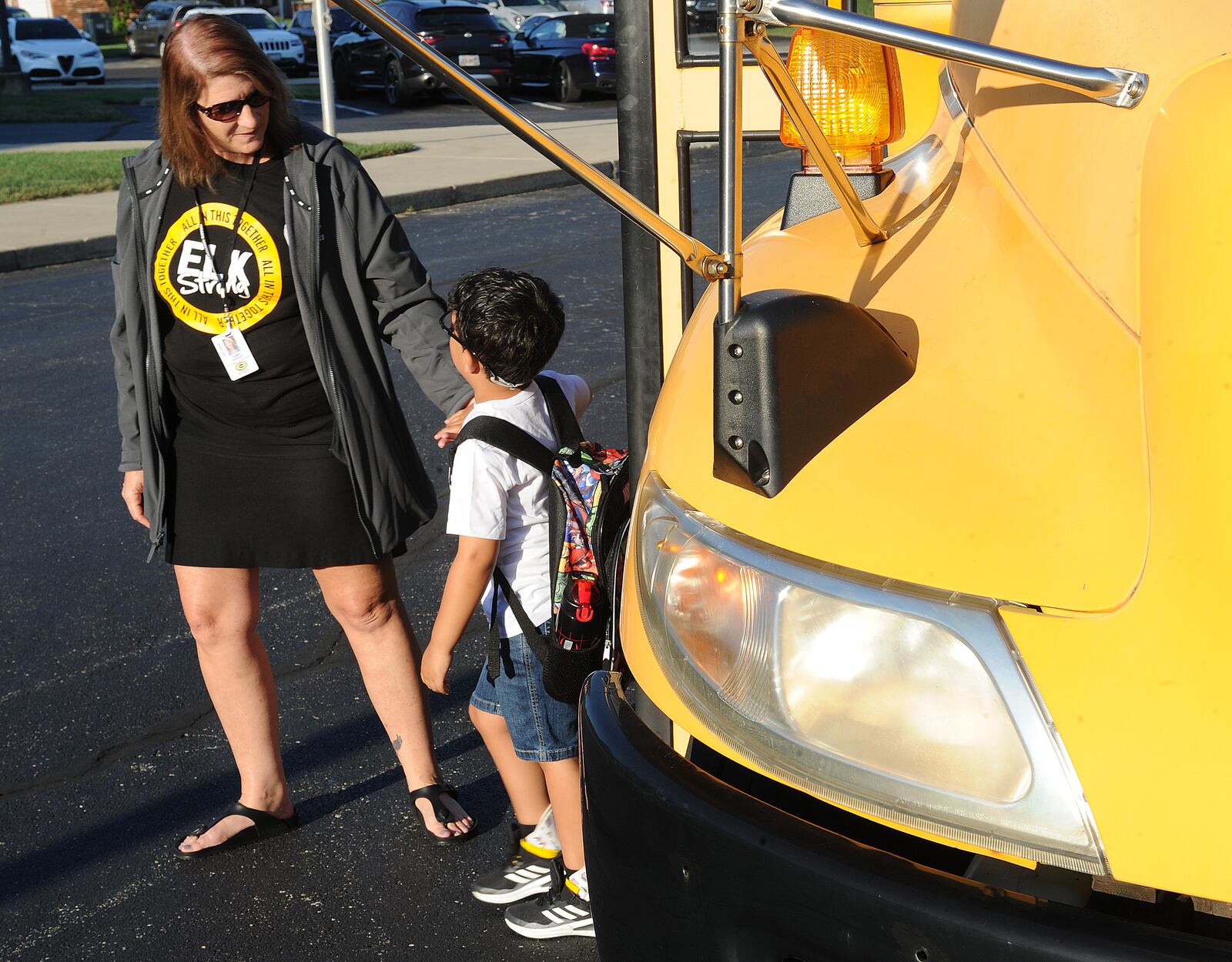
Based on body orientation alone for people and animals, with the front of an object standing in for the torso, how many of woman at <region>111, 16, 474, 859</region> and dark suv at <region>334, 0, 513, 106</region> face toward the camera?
1

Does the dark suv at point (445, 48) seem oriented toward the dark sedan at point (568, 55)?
no

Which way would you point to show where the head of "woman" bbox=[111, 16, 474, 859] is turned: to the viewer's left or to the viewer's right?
to the viewer's right

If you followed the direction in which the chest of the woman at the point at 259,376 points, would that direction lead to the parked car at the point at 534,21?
no

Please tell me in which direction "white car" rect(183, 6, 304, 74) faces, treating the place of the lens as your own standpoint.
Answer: facing the viewer and to the right of the viewer

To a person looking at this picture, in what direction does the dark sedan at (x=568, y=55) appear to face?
facing away from the viewer and to the left of the viewer

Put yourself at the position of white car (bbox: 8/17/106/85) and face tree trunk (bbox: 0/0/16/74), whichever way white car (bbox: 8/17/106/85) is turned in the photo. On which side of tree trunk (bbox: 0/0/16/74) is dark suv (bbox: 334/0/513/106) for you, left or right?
left

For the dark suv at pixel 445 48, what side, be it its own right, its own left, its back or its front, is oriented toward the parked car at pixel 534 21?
right

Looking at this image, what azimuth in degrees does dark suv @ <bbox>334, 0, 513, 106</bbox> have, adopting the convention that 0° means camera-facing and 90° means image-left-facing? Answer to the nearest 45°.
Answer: approximately 135°

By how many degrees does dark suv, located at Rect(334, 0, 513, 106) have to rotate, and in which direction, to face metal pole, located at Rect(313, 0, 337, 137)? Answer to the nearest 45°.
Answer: approximately 135° to its left

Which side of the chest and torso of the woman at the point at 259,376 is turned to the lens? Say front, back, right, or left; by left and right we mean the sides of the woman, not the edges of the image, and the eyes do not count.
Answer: front

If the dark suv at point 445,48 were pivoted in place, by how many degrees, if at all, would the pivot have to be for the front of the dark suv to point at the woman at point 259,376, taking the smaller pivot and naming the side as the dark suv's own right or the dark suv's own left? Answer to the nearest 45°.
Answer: approximately 135° to the dark suv's own left

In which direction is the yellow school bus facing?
toward the camera

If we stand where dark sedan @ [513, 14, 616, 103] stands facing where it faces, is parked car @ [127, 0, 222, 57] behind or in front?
in front

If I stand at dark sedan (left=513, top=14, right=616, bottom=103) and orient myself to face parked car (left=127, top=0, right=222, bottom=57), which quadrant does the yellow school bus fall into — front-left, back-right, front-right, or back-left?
back-left

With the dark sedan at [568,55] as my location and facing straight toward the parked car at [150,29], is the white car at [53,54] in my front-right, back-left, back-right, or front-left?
front-left

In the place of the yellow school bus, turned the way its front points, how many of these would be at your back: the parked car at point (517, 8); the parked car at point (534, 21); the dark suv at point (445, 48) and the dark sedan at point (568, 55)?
4
